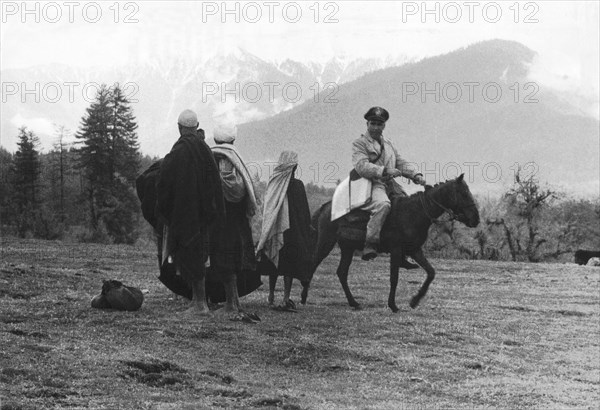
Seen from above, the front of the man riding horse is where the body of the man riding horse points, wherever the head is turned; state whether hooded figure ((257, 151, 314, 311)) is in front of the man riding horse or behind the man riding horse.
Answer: behind

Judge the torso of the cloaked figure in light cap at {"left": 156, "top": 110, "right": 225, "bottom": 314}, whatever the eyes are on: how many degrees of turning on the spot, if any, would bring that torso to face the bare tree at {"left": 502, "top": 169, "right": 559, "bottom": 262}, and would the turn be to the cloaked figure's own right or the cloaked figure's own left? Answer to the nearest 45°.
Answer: approximately 45° to the cloaked figure's own right

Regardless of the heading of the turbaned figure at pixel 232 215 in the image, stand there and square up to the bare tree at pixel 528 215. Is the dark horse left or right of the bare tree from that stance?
right

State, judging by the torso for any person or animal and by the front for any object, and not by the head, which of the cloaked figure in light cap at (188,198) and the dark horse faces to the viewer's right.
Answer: the dark horse

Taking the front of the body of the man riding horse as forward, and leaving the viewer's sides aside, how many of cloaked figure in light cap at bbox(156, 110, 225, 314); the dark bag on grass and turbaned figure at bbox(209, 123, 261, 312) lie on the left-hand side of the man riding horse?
0

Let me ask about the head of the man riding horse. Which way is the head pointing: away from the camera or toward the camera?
toward the camera

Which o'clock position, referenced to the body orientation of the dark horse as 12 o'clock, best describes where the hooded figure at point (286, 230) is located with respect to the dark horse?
The hooded figure is roughly at 6 o'clock from the dark horse.

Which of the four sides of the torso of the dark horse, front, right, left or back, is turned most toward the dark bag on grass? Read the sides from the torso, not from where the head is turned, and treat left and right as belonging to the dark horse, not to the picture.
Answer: back

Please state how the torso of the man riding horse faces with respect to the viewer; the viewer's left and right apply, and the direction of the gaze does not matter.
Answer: facing the viewer and to the right of the viewer

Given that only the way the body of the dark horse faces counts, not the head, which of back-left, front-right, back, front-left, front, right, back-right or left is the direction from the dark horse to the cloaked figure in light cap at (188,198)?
back-right

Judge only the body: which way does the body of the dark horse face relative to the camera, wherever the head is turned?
to the viewer's right

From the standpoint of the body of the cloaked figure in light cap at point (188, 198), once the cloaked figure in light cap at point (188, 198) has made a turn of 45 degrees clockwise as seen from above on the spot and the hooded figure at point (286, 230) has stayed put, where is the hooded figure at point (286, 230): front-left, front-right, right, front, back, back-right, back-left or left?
front

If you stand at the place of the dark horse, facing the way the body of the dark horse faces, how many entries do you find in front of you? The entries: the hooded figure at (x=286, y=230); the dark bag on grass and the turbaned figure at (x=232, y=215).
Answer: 0

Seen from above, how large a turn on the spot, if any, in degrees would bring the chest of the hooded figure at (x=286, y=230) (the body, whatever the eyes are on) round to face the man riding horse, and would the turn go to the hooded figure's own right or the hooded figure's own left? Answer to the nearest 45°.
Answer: approximately 45° to the hooded figure's own right

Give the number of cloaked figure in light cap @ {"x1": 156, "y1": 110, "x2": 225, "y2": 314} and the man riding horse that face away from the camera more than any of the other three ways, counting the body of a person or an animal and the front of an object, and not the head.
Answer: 1

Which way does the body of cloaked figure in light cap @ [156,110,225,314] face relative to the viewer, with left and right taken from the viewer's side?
facing away from the viewer

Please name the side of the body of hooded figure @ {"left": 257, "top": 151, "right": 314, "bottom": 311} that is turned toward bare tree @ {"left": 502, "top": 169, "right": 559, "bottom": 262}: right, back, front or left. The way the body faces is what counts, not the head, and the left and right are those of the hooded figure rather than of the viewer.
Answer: front

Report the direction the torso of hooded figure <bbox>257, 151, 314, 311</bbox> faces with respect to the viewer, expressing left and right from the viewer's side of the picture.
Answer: facing away from the viewer and to the right of the viewer

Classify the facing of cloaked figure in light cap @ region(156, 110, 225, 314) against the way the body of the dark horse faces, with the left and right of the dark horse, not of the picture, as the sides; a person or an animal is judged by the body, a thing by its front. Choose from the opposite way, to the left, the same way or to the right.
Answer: to the left
